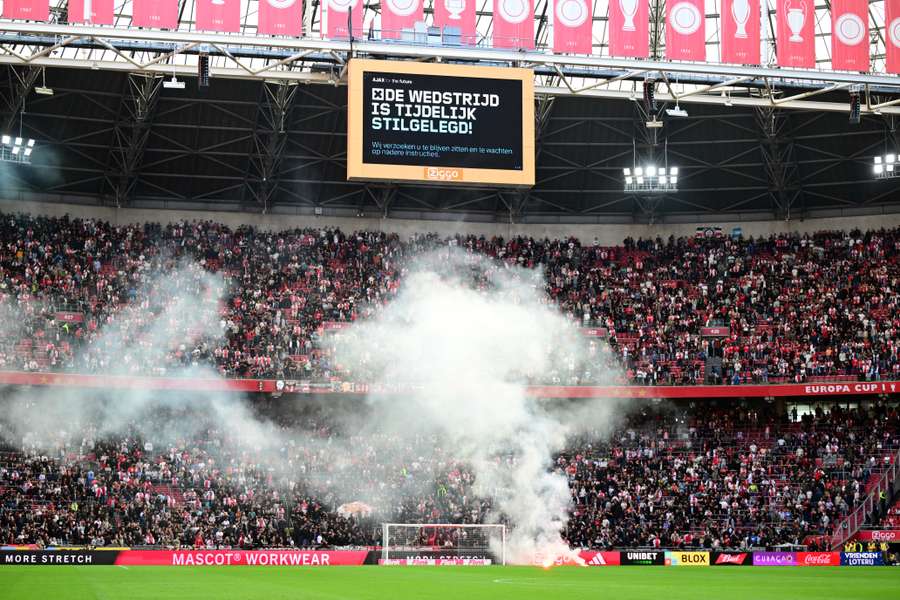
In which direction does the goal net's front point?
toward the camera
